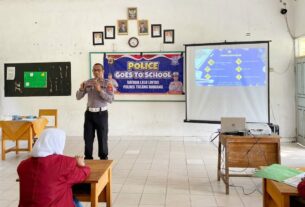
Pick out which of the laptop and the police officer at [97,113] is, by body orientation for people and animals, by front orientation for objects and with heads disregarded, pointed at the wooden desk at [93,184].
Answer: the police officer

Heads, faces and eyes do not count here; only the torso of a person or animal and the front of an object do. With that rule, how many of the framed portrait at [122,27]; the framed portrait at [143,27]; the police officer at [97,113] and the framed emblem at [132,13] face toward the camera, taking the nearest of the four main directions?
4

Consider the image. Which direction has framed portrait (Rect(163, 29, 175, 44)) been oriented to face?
toward the camera

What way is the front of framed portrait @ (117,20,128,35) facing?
toward the camera

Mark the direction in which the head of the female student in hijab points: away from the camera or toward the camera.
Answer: away from the camera

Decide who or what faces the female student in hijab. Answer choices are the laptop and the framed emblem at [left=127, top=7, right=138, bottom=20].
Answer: the framed emblem

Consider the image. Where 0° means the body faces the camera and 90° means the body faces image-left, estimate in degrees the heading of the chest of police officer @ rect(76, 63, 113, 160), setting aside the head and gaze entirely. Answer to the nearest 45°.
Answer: approximately 0°

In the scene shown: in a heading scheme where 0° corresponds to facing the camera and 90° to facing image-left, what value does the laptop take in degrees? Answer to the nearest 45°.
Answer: approximately 180°

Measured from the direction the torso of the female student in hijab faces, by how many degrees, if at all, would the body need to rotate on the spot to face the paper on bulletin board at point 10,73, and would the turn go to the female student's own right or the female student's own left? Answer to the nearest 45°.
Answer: approximately 45° to the female student's own left

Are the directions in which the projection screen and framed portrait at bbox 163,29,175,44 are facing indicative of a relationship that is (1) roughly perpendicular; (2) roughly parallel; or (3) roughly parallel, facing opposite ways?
roughly parallel

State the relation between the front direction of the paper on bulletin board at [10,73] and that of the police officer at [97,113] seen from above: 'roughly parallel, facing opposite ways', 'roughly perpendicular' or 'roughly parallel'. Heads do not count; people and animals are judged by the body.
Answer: roughly parallel

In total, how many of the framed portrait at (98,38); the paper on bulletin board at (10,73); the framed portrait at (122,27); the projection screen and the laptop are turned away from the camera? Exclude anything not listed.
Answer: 1

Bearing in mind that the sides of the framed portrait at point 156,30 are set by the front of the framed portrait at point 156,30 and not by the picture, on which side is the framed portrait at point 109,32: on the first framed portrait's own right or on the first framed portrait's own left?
on the first framed portrait's own right

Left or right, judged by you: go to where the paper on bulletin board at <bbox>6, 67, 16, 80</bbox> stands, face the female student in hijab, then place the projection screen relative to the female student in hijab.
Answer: left

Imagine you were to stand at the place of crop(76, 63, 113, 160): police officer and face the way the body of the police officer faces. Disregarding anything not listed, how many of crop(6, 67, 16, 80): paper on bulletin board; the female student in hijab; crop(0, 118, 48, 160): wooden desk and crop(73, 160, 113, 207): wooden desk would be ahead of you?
2

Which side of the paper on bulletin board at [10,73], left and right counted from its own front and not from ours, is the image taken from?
front

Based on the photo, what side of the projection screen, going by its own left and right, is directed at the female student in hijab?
front

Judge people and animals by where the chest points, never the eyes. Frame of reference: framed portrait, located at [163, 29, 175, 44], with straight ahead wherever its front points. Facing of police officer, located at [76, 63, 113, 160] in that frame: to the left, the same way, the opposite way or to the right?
the same way

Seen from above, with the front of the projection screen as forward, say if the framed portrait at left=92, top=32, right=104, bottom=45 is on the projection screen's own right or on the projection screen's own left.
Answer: on the projection screen's own right

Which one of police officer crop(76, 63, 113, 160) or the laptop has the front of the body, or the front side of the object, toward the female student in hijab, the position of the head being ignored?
the police officer

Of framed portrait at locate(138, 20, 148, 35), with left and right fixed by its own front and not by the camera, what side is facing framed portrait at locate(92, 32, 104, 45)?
right
